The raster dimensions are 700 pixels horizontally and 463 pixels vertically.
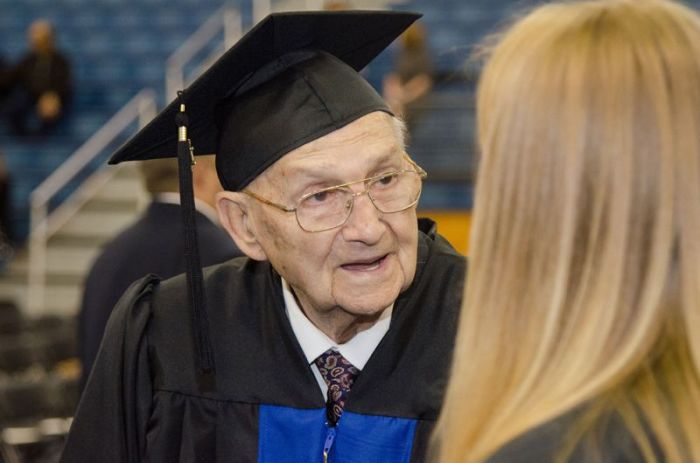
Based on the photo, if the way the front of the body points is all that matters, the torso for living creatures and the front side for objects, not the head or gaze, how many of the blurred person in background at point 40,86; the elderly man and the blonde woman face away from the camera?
1

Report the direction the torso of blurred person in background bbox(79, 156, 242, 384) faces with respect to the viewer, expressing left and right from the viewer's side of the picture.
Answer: facing away from the viewer and to the right of the viewer

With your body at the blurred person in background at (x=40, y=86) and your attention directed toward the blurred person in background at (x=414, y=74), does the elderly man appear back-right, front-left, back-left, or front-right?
front-right

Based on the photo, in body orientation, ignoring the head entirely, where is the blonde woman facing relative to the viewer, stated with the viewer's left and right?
facing away from the viewer

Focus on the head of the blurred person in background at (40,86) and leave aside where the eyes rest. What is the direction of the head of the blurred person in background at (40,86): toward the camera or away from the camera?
toward the camera

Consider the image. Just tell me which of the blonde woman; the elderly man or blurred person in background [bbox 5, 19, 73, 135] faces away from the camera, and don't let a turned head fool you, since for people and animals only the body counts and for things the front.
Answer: the blonde woman

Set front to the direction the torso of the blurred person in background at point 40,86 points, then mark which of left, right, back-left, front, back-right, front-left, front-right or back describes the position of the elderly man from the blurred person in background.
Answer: front

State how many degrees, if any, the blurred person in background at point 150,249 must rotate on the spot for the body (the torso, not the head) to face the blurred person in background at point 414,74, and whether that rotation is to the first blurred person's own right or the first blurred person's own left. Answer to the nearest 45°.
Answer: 0° — they already face them

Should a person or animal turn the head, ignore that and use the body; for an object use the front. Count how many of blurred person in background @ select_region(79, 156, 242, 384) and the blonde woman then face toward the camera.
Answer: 0

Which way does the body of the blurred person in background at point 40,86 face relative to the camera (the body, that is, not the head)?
toward the camera

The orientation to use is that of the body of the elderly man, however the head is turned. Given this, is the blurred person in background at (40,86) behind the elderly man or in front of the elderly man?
behind

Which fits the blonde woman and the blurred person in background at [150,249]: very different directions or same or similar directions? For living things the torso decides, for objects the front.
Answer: same or similar directions

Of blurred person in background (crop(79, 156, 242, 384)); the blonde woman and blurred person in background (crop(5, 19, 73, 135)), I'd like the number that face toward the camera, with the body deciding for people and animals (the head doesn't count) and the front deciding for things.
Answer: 1

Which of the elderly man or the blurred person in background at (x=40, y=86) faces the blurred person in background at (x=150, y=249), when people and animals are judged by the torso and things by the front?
the blurred person in background at (x=40, y=86)

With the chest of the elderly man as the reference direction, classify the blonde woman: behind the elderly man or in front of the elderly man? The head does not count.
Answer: in front

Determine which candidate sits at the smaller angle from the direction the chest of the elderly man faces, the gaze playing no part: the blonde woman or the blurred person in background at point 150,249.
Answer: the blonde woman

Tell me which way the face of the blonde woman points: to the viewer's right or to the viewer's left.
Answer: to the viewer's left

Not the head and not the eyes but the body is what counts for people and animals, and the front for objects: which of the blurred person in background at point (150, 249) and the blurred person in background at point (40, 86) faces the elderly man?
the blurred person in background at point (40, 86)
